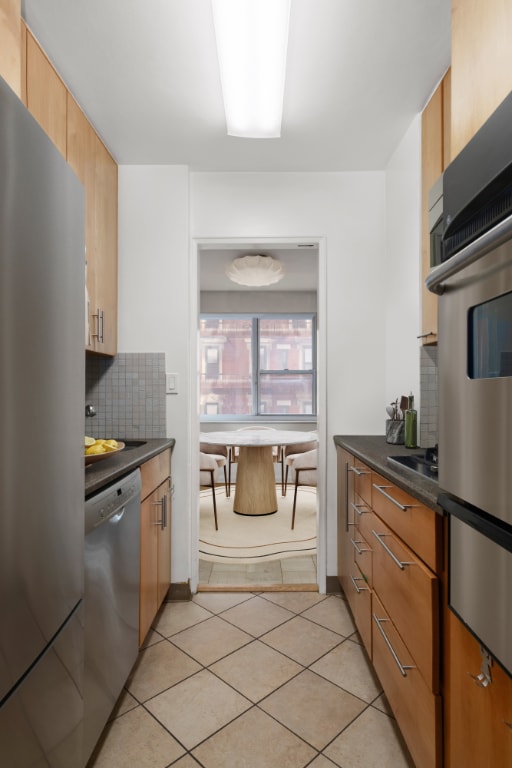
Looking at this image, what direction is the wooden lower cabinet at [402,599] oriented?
to the viewer's left

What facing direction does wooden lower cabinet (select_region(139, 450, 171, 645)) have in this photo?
to the viewer's right

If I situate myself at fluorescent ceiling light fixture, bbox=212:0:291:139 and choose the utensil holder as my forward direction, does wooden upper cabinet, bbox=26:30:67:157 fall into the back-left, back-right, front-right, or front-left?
back-left

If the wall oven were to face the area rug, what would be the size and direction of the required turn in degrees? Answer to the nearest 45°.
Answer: approximately 90° to its right

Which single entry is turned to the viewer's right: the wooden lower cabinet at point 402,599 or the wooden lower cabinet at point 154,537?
the wooden lower cabinet at point 154,537

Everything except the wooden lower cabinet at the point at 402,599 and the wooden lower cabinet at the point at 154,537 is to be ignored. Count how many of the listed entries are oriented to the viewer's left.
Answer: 1

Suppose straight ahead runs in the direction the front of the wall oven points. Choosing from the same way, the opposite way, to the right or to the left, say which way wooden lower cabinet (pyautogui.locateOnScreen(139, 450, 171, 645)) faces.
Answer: the opposite way

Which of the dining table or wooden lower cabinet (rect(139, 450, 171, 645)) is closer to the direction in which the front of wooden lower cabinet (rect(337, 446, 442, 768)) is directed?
the wooden lower cabinet

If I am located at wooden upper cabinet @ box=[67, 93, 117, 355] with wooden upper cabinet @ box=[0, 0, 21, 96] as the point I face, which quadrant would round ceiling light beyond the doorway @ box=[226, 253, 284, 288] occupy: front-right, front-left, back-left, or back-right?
back-left
